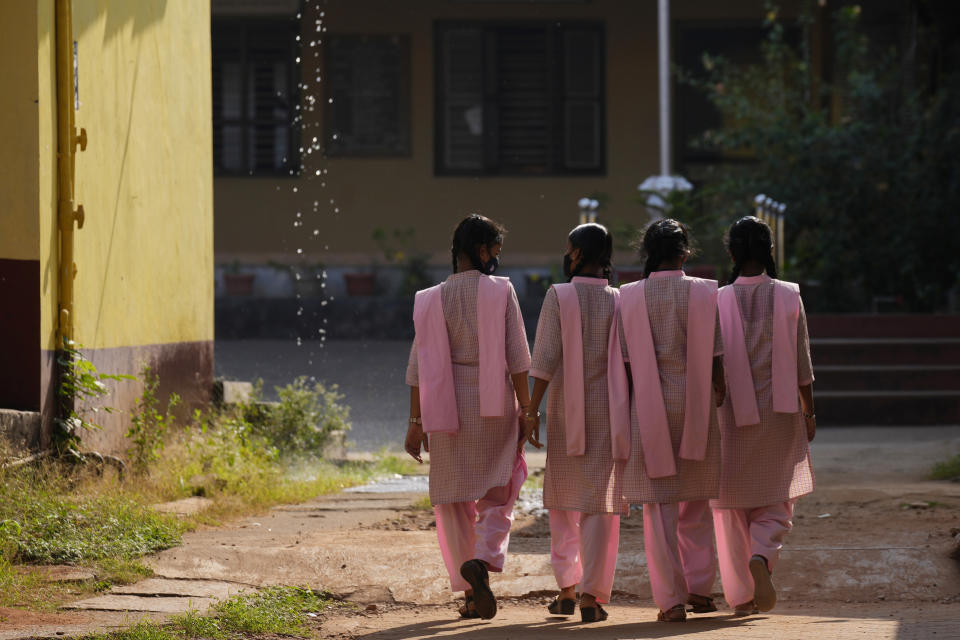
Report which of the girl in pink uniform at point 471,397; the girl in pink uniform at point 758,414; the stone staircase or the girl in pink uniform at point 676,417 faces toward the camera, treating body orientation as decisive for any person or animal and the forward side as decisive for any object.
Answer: the stone staircase

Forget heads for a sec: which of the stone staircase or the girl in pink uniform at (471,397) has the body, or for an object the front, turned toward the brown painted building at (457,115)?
the girl in pink uniform

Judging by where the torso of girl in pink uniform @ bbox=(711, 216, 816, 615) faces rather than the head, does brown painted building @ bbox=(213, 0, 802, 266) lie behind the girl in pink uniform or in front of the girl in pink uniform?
in front

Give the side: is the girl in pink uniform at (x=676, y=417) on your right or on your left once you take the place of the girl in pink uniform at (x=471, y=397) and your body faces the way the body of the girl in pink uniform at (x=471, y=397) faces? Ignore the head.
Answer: on your right

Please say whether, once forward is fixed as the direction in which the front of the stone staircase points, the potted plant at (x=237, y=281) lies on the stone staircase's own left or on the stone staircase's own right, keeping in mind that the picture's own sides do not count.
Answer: on the stone staircase's own right

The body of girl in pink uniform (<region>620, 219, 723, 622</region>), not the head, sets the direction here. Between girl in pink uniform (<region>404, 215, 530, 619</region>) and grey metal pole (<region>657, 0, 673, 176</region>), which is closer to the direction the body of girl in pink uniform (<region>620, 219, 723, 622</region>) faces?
the grey metal pole

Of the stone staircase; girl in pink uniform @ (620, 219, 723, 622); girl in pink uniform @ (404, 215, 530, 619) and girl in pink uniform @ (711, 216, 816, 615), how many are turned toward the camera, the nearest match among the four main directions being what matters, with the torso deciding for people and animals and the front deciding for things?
1

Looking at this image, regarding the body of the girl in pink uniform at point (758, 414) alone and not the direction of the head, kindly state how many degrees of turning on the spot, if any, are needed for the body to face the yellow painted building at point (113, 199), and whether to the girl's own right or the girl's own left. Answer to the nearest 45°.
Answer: approximately 45° to the girl's own left

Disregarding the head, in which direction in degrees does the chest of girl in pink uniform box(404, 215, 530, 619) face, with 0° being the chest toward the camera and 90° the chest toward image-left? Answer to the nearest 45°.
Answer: approximately 180°

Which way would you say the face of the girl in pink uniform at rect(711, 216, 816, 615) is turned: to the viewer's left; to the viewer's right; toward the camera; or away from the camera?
away from the camera

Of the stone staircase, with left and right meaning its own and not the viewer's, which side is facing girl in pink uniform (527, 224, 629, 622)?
front

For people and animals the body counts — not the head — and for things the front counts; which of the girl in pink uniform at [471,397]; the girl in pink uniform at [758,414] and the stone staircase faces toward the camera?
the stone staircase

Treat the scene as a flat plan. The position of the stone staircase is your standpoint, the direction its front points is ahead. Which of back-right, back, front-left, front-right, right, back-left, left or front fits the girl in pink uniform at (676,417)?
front

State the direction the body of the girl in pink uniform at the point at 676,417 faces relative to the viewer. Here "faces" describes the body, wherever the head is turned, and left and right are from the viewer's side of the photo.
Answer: facing away from the viewer

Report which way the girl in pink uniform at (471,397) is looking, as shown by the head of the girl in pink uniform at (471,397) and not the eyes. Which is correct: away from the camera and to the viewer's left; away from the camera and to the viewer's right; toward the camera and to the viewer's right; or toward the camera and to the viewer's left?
away from the camera and to the viewer's right

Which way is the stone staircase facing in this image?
toward the camera

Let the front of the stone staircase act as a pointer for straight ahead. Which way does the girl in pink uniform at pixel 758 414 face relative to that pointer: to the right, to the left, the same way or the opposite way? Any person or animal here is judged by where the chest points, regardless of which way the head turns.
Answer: the opposite way
